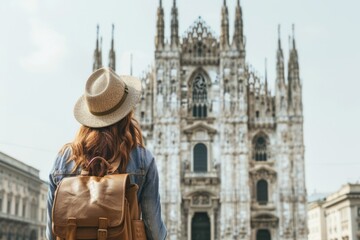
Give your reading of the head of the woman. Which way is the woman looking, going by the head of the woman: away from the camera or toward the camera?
away from the camera

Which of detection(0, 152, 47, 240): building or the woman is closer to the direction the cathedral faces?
the woman

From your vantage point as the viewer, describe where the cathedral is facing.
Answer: facing the viewer

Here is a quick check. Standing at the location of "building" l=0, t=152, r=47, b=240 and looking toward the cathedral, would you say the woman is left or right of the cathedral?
right

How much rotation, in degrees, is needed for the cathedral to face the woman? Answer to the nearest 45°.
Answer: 0° — it already faces them

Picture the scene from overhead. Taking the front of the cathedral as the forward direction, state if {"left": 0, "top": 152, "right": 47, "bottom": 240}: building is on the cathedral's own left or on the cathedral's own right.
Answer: on the cathedral's own right
